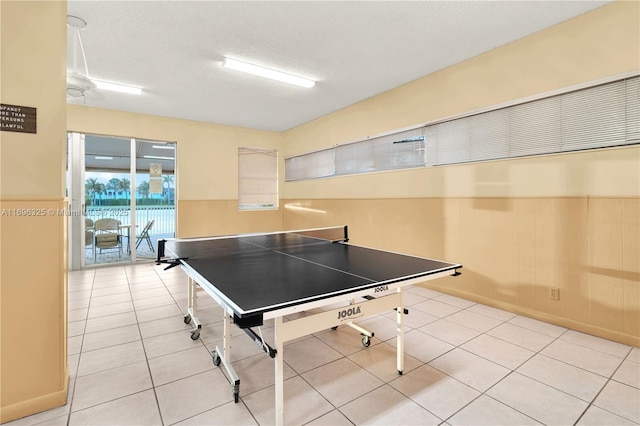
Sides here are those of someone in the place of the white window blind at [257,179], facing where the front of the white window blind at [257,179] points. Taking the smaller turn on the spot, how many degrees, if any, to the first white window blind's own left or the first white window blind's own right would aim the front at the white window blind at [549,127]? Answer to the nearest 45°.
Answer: approximately 45° to the first white window blind's own left

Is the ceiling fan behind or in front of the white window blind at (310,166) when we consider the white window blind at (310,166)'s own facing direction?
in front

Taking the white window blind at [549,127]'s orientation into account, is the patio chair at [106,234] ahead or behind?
ahead

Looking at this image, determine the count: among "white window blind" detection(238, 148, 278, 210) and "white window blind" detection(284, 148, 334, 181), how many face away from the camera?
0

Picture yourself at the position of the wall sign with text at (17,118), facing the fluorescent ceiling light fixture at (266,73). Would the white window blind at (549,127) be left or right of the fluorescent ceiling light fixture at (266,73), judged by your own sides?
right

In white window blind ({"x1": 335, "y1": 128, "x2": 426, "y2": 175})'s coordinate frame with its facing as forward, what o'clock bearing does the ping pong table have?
The ping pong table is roughly at 11 o'clock from the white window blind.

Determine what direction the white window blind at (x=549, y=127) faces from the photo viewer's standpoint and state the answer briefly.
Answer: facing the viewer and to the left of the viewer

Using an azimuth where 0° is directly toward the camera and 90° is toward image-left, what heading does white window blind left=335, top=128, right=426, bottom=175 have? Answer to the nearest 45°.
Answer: approximately 45°

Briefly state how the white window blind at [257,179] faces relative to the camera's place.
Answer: facing the viewer

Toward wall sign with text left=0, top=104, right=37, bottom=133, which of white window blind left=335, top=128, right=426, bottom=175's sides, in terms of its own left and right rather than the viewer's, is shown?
front

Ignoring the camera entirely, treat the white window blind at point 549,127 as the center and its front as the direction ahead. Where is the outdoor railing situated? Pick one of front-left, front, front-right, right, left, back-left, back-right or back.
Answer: front-right

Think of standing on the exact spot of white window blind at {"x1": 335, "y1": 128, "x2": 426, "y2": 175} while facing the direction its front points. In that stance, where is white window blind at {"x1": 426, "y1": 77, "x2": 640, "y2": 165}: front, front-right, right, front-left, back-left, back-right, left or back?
left

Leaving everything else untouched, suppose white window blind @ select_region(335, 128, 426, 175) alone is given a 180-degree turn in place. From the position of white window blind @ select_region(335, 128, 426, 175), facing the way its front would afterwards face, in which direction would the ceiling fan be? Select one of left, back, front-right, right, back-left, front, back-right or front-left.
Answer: back

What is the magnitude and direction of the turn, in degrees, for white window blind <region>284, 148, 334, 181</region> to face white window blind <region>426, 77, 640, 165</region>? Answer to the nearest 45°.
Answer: approximately 90° to its left

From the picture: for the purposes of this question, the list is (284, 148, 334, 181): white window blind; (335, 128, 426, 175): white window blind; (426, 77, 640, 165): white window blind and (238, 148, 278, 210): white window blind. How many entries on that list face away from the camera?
0

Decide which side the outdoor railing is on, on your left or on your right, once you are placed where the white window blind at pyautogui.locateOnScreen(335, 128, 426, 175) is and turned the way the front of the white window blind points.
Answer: on your right

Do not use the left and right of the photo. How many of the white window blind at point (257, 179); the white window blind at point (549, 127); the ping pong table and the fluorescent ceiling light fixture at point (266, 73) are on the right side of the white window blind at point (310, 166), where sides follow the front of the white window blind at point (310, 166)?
1
